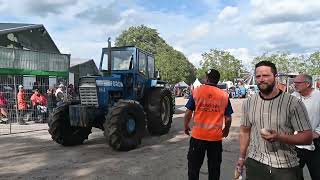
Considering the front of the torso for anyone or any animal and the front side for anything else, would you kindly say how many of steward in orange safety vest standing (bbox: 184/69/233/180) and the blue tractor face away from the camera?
1

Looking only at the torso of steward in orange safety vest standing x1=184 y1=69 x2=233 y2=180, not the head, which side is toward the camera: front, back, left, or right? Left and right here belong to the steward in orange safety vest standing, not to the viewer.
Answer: back

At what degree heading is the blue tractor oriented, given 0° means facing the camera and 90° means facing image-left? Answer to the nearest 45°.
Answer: approximately 45°

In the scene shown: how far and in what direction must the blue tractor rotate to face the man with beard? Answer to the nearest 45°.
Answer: approximately 45° to its left

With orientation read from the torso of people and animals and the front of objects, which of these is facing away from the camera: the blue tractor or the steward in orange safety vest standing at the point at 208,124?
the steward in orange safety vest standing
